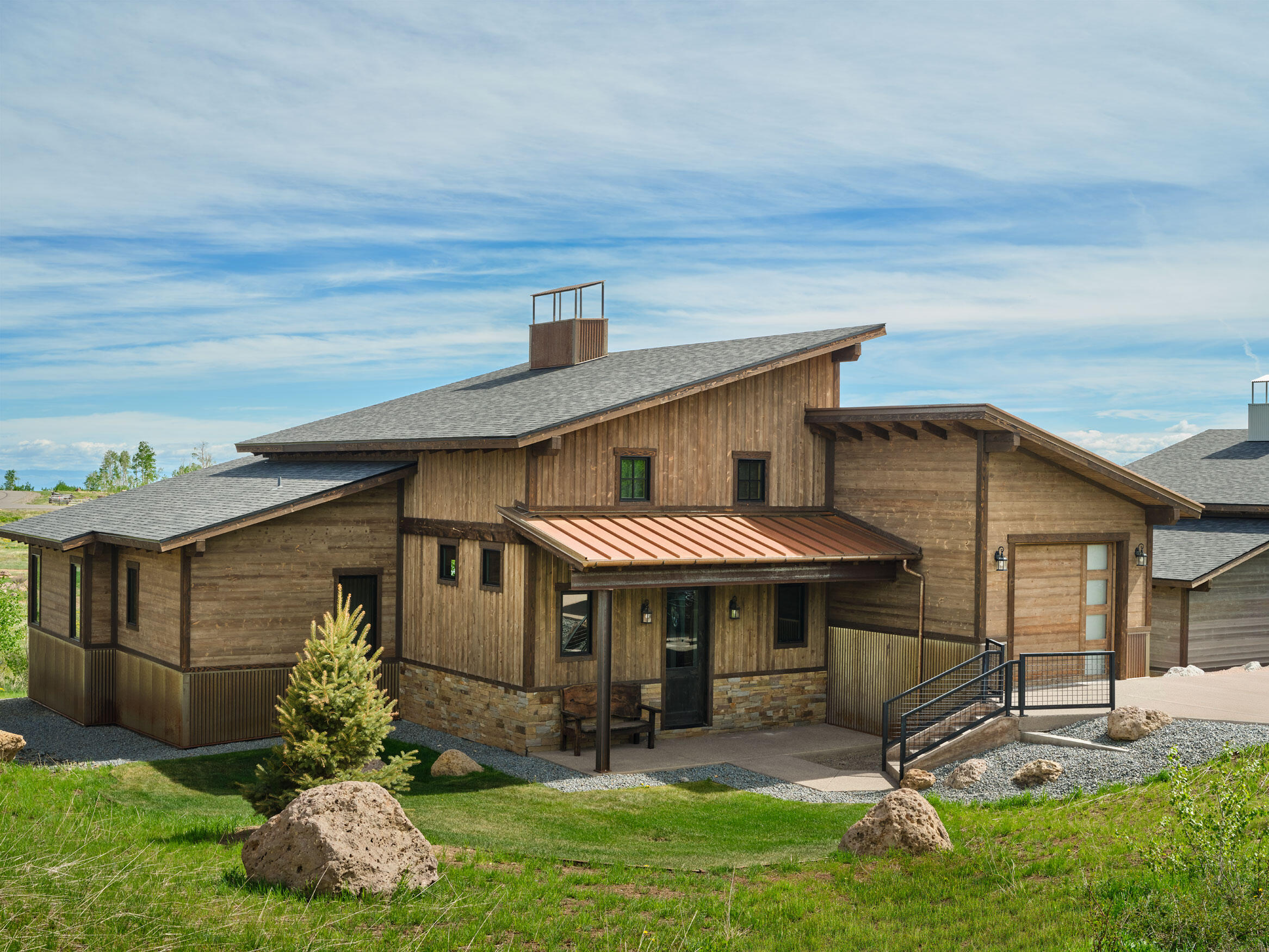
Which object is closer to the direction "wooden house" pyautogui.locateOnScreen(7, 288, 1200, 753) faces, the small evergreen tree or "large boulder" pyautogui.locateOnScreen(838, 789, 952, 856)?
the large boulder

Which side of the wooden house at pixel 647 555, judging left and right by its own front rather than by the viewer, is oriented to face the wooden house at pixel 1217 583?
left

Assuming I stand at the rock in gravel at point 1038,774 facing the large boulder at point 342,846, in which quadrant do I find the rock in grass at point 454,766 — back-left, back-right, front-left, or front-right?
front-right

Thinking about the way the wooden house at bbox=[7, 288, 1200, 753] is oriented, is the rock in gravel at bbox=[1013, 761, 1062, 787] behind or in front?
in front

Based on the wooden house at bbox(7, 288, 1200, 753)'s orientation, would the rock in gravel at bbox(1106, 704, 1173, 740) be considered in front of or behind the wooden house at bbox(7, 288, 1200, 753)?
in front

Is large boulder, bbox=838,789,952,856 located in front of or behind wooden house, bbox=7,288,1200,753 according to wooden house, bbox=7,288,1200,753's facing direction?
in front

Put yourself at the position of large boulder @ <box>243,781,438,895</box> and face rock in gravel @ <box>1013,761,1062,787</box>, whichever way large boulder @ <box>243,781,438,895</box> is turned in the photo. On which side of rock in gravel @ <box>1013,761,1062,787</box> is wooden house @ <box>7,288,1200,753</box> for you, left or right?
left

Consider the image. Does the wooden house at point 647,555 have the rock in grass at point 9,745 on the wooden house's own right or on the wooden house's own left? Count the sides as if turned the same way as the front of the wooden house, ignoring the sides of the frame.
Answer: on the wooden house's own right

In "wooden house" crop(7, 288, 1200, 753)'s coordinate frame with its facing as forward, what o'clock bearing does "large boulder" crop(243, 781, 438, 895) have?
The large boulder is roughly at 2 o'clock from the wooden house.
